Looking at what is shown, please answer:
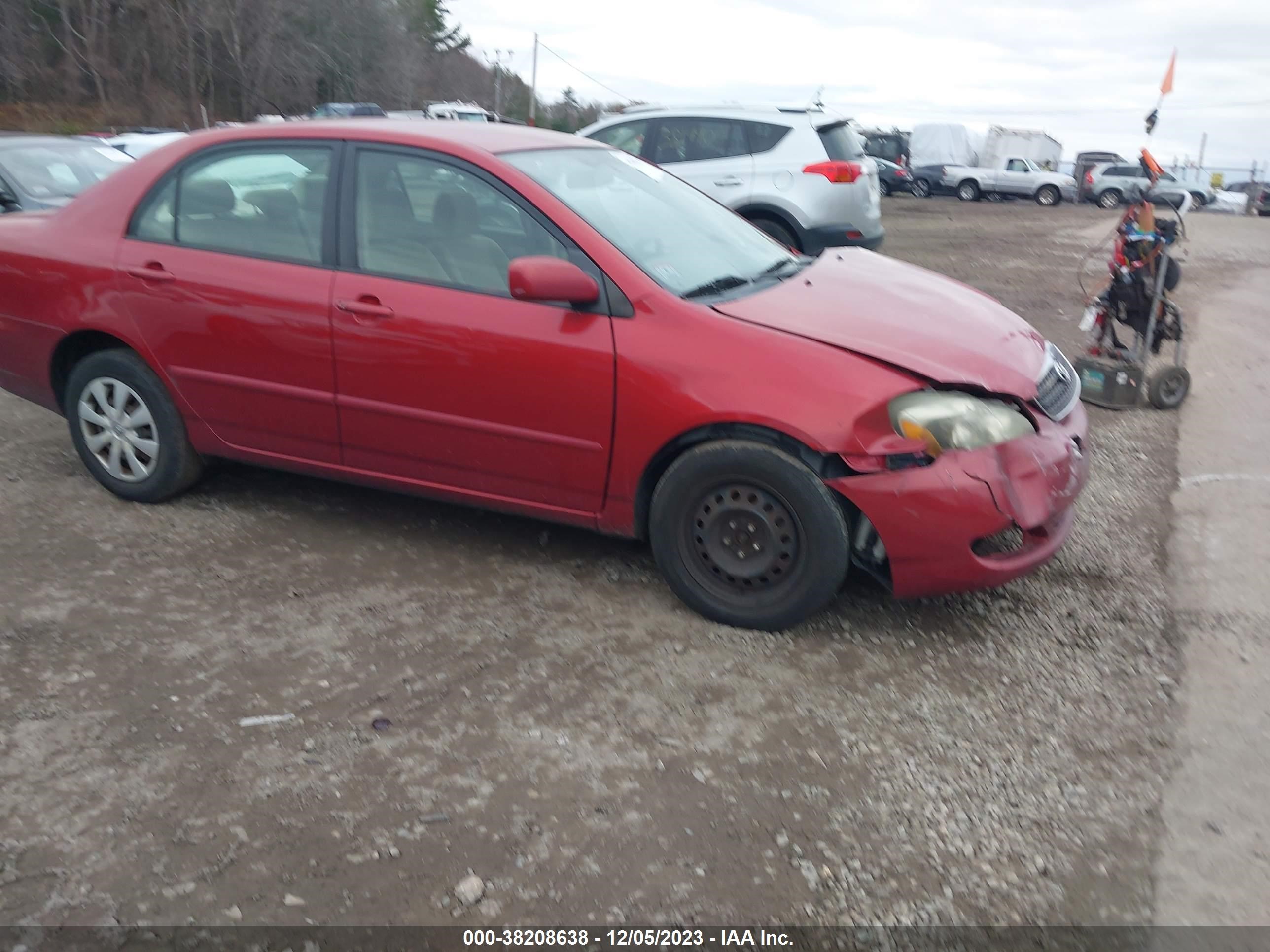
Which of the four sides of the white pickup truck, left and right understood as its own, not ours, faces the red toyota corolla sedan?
right

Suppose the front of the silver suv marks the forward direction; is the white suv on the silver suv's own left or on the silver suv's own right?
on the silver suv's own right

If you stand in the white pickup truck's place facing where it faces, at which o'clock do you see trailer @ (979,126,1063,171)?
The trailer is roughly at 9 o'clock from the white pickup truck.

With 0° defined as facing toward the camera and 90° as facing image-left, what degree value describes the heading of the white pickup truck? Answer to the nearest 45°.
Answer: approximately 270°

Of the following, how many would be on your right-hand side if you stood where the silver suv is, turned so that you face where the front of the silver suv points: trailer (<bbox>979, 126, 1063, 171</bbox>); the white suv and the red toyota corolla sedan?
2
